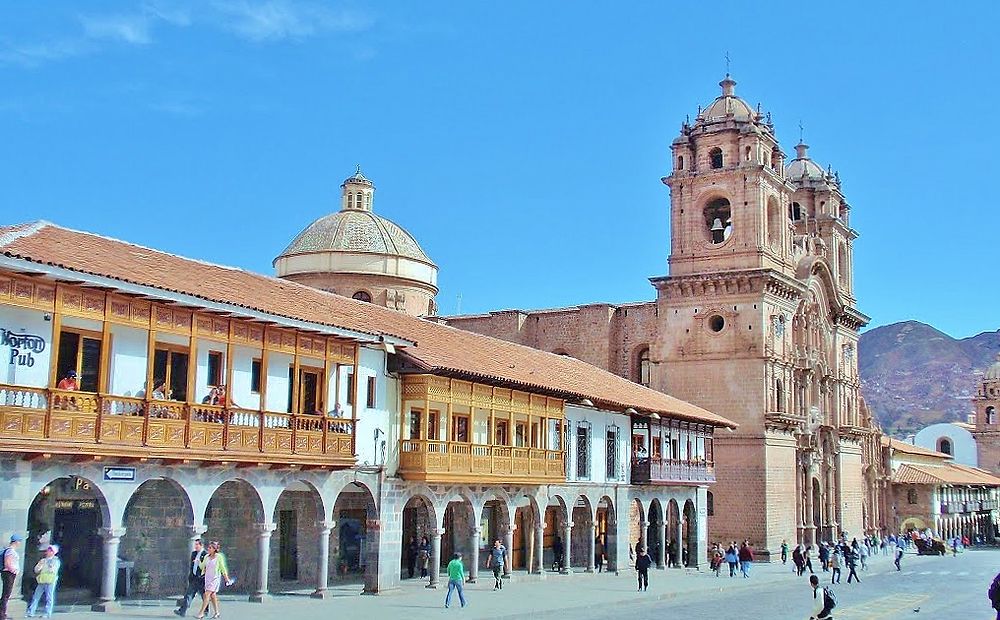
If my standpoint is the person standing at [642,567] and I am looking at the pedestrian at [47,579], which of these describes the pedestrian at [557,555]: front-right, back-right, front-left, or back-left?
back-right

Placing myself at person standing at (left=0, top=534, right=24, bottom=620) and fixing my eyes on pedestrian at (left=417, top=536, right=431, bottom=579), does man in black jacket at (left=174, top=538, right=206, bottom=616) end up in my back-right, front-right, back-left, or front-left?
front-right

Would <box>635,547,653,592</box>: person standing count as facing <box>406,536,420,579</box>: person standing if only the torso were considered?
no

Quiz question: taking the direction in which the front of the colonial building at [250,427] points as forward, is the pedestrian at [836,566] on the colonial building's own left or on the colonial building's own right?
on the colonial building's own left

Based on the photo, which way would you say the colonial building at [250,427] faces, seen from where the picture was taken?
facing the viewer and to the right of the viewer

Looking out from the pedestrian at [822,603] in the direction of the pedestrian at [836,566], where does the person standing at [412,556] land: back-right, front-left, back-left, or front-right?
front-left

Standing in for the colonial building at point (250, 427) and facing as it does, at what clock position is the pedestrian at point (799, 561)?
The pedestrian is roughly at 9 o'clock from the colonial building.

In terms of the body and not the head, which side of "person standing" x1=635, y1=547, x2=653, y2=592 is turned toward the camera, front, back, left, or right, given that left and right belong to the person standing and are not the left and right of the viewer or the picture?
front
